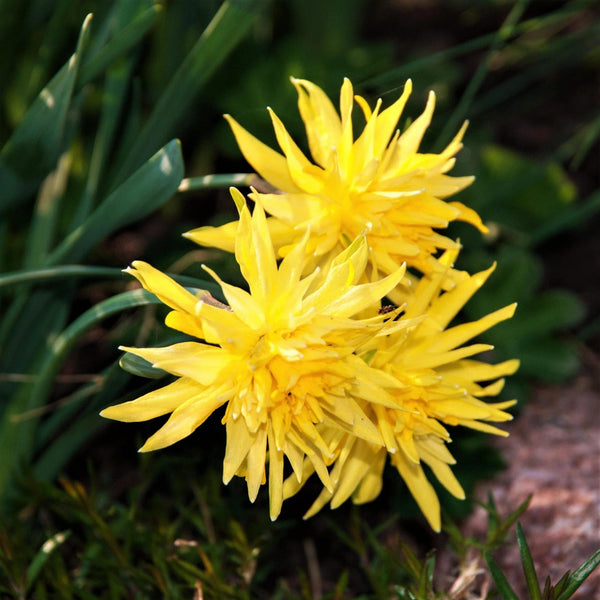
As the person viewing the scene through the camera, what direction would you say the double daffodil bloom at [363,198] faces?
facing the viewer and to the right of the viewer

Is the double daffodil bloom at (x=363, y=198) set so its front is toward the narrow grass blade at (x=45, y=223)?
no

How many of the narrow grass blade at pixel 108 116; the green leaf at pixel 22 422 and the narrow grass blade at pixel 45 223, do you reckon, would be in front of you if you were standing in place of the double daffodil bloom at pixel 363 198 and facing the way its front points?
0

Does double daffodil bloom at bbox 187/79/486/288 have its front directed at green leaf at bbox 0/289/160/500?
no
